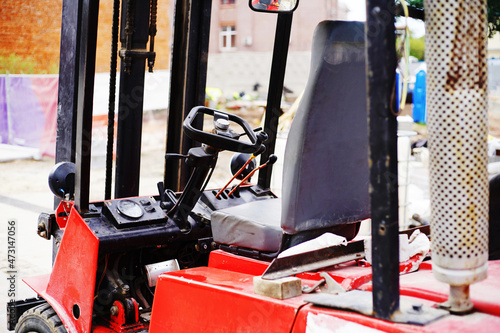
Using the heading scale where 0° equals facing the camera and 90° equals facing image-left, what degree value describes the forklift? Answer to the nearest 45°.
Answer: approximately 135°

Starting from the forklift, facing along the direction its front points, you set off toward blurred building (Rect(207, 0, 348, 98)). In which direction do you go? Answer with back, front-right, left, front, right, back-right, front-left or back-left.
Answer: front-right
